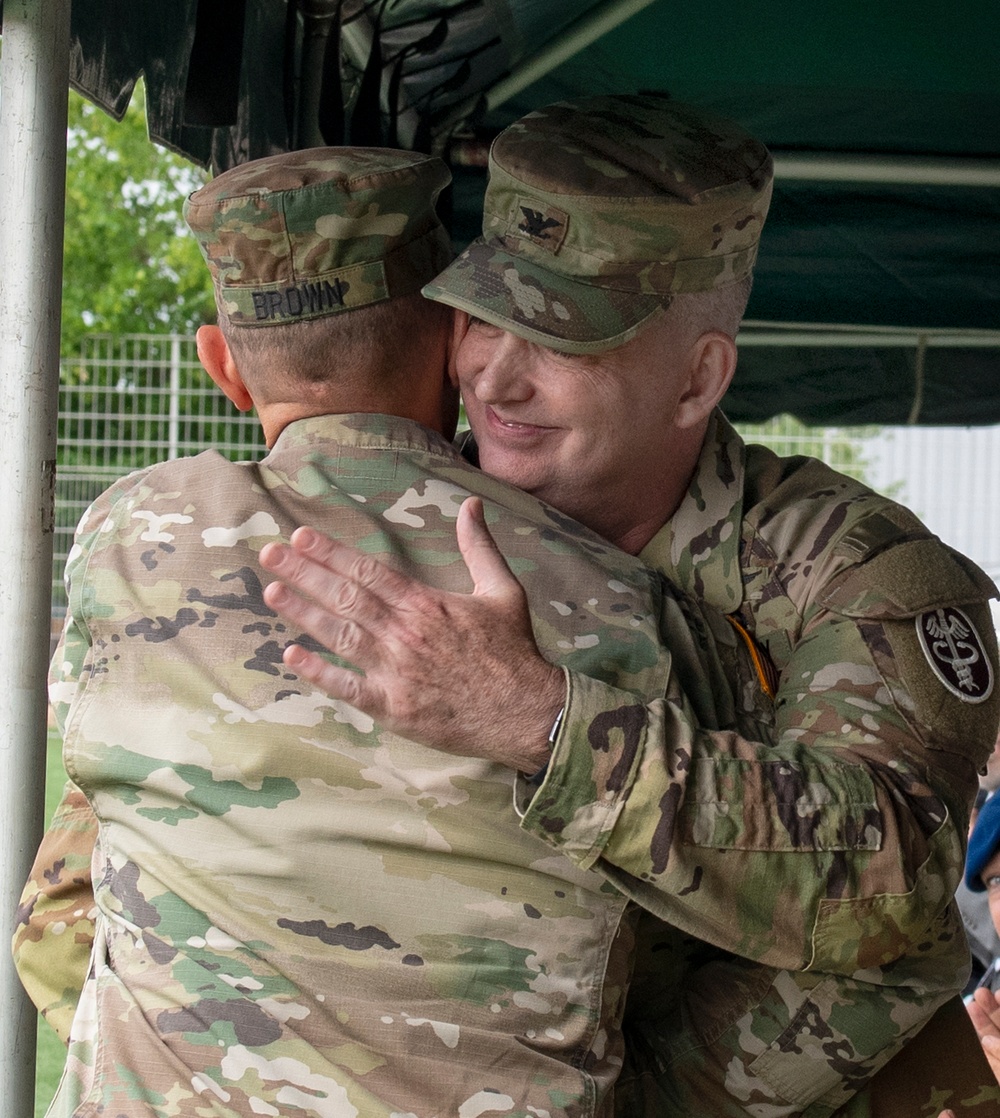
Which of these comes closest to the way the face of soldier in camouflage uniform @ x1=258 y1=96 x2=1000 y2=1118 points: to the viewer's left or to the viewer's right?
to the viewer's left

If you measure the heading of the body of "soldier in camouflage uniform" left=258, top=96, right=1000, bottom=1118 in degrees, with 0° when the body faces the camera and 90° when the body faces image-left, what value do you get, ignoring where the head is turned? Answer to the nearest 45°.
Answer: approximately 45°

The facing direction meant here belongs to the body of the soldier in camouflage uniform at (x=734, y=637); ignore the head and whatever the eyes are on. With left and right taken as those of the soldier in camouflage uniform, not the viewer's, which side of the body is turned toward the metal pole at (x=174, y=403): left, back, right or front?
right

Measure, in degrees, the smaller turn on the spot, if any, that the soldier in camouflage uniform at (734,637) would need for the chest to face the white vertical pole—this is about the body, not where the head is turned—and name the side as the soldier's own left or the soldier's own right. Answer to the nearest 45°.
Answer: approximately 45° to the soldier's own right

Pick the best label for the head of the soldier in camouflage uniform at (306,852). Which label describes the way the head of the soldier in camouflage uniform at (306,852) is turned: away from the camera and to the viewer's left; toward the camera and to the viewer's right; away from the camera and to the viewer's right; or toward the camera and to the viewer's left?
away from the camera and to the viewer's right

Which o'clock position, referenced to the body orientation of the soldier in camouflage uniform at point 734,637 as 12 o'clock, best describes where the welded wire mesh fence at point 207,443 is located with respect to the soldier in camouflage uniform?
The welded wire mesh fence is roughly at 4 o'clock from the soldier in camouflage uniform.

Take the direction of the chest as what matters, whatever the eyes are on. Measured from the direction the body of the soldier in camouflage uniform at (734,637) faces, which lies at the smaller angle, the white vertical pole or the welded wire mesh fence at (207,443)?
the white vertical pole
